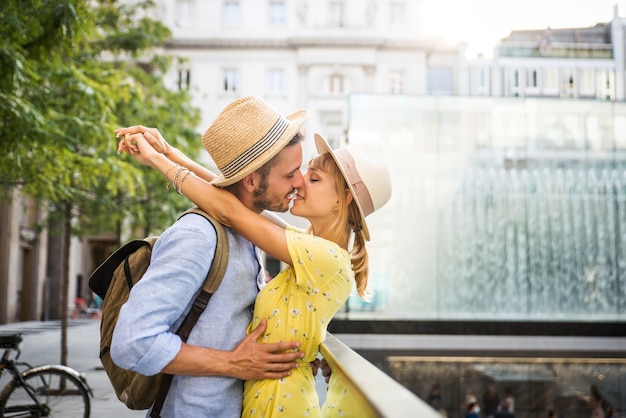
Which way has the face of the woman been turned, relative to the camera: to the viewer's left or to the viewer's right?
to the viewer's left

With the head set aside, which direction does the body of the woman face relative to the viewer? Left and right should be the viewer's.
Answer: facing to the left of the viewer

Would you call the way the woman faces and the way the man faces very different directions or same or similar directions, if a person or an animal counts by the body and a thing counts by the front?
very different directions

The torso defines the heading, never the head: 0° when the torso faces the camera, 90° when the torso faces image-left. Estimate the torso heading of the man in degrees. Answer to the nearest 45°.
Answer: approximately 270°
